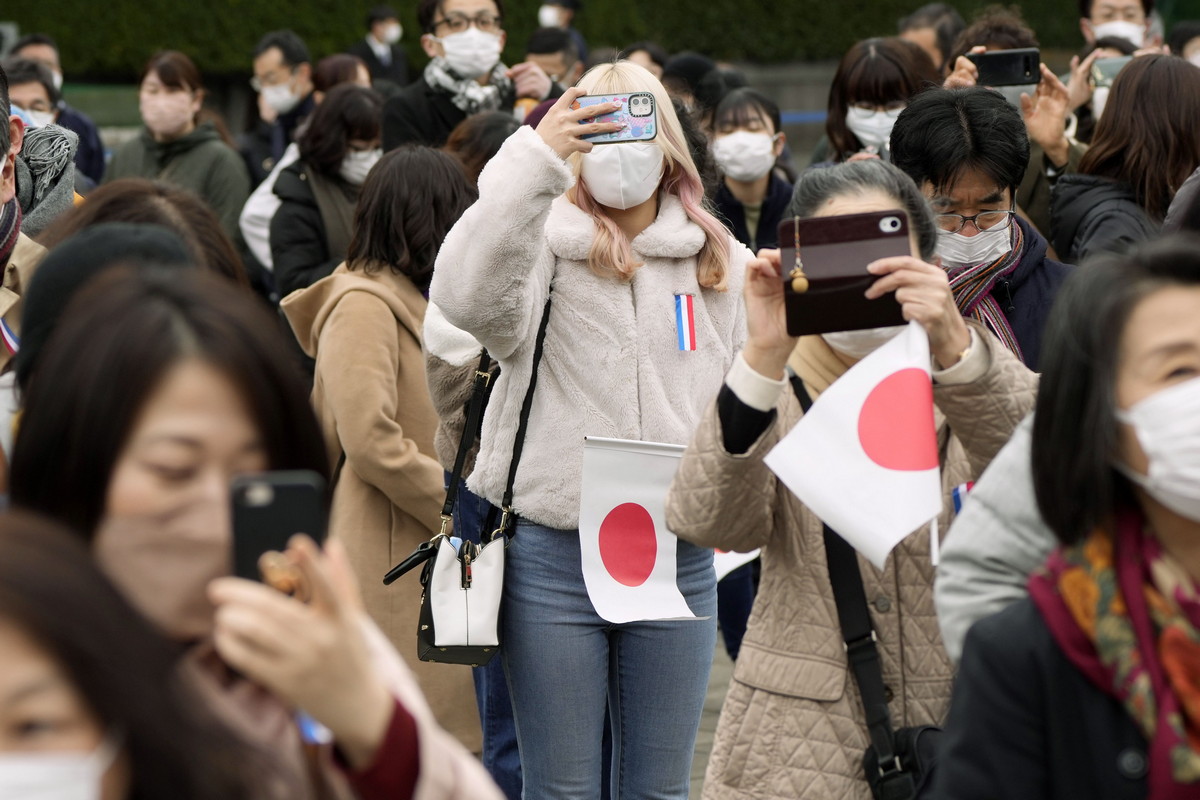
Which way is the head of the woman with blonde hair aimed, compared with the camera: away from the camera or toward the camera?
toward the camera

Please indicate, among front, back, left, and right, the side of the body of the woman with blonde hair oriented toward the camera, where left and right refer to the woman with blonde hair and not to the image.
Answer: front

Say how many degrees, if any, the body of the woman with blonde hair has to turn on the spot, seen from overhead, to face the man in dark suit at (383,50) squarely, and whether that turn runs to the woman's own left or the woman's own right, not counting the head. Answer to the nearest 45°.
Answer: approximately 180°
